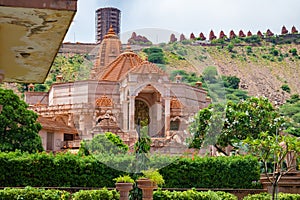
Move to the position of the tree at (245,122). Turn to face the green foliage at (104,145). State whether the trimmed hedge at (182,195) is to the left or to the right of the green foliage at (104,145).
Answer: left

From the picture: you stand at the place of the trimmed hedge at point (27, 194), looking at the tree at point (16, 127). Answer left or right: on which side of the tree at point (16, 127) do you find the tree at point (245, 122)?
right

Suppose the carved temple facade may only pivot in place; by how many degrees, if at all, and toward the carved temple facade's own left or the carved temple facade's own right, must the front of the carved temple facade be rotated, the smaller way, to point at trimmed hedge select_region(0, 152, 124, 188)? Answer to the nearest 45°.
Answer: approximately 45° to the carved temple facade's own right

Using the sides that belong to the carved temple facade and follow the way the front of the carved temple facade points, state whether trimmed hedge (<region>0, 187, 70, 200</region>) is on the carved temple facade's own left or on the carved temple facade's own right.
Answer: on the carved temple facade's own right

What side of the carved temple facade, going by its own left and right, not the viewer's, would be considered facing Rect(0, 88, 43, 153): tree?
right

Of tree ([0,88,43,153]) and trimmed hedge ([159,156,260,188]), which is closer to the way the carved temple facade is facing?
the trimmed hedge

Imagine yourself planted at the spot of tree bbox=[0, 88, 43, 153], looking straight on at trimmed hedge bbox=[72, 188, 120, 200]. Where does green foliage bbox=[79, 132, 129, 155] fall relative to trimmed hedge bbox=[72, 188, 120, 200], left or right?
left

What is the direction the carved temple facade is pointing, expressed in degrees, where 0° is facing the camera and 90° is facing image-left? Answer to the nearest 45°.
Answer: approximately 315°
